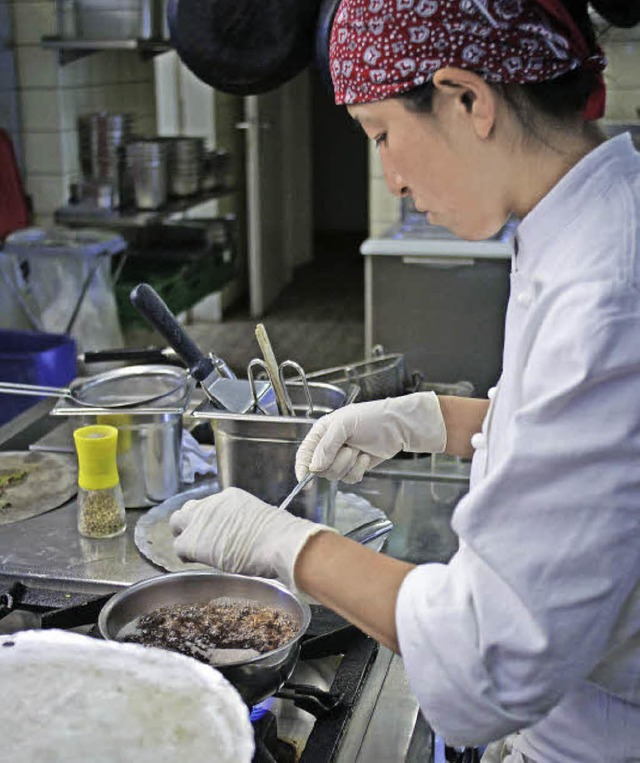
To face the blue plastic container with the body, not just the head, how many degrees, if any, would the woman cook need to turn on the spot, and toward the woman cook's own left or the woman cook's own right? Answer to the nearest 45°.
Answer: approximately 45° to the woman cook's own right

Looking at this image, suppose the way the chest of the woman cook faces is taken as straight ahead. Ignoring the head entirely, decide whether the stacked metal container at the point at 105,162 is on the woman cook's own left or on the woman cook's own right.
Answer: on the woman cook's own right

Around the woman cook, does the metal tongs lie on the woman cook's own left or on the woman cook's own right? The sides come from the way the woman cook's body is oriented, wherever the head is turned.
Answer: on the woman cook's own right

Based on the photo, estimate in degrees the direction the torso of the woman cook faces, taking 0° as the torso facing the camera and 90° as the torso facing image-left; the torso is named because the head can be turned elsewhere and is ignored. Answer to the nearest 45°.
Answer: approximately 90°

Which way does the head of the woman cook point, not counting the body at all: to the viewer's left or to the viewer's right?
to the viewer's left

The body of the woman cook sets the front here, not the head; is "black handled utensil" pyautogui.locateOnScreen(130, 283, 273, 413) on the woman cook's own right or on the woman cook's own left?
on the woman cook's own right
